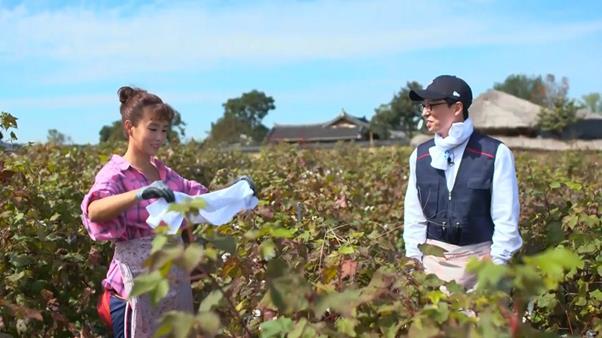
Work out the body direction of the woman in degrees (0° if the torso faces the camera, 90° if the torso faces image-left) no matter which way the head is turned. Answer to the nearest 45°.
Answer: approximately 315°

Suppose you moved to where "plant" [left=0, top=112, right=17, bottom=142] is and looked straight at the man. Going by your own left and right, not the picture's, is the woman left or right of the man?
right

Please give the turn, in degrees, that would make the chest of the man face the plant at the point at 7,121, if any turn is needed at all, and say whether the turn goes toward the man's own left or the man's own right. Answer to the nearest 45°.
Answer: approximately 45° to the man's own right

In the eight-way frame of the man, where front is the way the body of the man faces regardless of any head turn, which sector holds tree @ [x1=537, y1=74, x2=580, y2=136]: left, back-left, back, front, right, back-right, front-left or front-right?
back-right

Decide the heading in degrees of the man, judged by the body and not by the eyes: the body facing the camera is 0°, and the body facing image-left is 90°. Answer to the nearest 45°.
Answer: approximately 45°

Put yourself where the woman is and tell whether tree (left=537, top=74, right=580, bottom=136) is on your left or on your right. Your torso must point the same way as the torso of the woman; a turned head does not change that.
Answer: on your left

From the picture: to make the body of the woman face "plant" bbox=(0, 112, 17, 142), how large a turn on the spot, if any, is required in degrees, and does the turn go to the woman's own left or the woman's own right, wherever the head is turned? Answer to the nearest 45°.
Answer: approximately 180°
